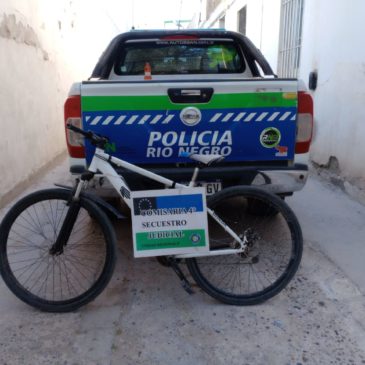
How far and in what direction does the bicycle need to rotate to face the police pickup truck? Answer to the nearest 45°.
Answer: approximately 135° to its right

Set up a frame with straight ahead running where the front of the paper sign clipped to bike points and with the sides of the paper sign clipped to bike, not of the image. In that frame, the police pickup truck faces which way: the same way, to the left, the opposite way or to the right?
the opposite way

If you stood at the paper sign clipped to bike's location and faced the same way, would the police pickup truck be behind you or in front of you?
behind

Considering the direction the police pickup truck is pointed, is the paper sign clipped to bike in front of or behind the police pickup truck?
behind

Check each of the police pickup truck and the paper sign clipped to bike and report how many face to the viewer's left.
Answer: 0

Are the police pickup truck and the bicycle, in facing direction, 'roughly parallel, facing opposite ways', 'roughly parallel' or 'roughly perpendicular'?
roughly perpendicular

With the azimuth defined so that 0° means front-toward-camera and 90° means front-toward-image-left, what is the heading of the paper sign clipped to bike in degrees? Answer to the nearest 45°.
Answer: approximately 0°

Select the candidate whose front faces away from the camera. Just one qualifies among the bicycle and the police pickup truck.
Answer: the police pickup truck

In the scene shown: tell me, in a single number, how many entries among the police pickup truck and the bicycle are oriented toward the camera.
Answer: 0

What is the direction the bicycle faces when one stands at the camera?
facing to the left of the viewer

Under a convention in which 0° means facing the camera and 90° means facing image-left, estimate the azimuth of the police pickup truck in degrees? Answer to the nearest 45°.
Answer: approximately 180°
